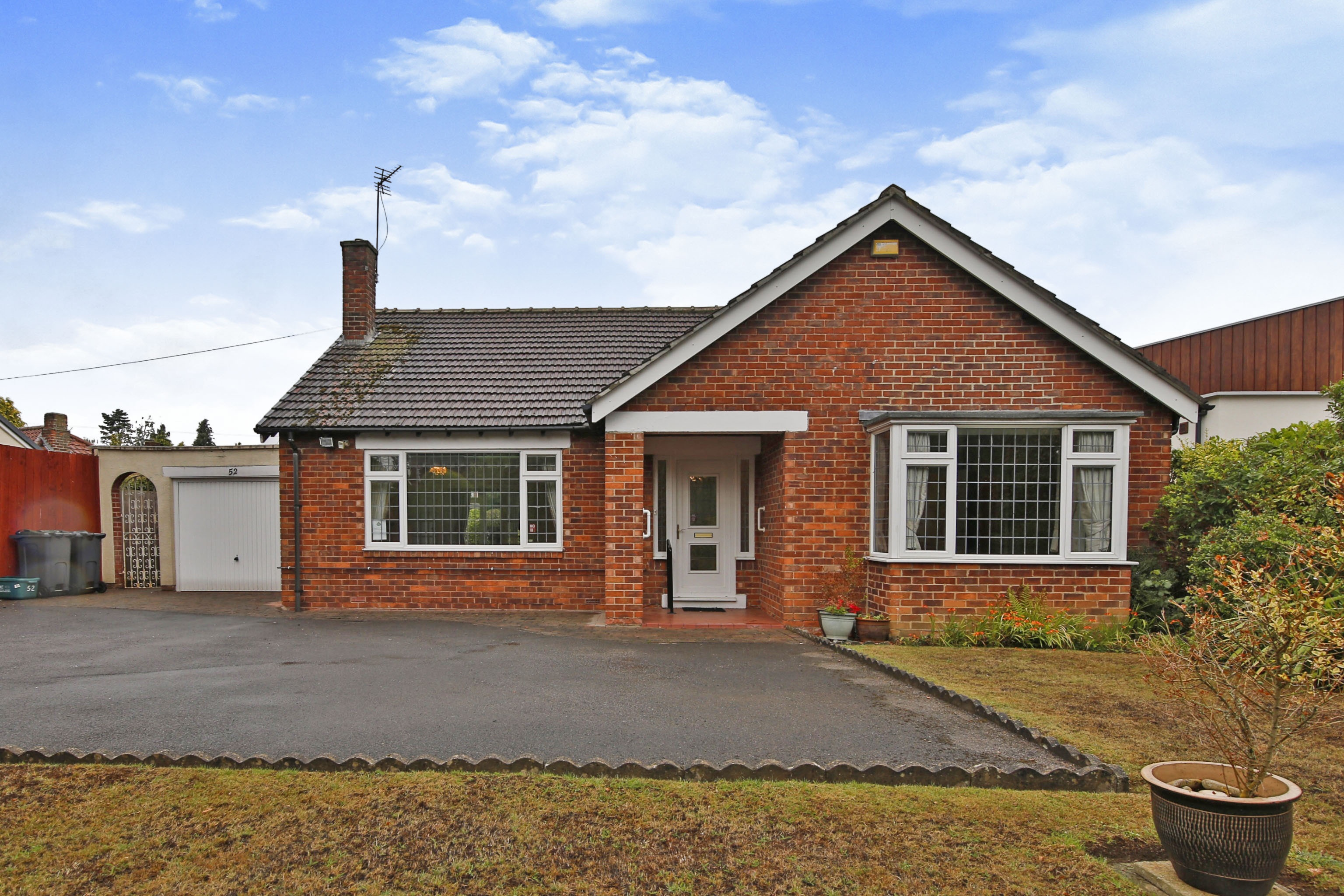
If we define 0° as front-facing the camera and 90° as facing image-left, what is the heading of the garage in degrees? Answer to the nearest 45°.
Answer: approximately 0°

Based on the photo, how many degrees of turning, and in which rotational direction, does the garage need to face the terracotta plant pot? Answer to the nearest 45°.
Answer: approximately 45° to its left

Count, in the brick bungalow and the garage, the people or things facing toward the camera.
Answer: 2

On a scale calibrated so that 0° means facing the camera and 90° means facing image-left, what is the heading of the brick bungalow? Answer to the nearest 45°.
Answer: approximately 0°

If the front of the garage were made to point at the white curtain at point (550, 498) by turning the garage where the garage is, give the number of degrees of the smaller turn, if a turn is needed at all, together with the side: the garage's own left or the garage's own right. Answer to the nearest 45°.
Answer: approximately 45° to the garage's own left

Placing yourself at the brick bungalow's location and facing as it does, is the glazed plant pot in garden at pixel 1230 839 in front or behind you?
in front

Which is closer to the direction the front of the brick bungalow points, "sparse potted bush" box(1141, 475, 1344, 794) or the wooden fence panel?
the sparse potted bush

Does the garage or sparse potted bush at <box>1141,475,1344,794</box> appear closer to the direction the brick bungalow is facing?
the sparse potted bush
